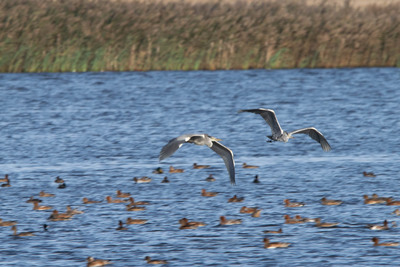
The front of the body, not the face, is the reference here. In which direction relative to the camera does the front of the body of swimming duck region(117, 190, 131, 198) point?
to the viewer's left

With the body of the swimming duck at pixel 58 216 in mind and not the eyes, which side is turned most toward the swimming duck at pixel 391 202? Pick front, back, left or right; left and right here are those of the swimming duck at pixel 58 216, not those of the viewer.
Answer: back

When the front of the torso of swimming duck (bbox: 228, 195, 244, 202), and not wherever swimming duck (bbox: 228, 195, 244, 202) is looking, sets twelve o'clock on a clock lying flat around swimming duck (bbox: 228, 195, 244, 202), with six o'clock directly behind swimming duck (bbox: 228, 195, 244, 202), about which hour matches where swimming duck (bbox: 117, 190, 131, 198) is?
swimming duck (bbox: 117, 190, 131, 198) is roughly at 12 o'clock from swimming duck (bbox: 228, 195, 244, 202).

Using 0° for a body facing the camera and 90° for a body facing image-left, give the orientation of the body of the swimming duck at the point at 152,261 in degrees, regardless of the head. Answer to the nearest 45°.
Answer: approximately 90°

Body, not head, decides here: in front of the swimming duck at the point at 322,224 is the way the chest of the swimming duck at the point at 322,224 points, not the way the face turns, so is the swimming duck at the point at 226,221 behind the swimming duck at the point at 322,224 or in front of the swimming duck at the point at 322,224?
in front

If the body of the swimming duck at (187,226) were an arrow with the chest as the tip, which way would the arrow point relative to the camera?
to the viewer's left

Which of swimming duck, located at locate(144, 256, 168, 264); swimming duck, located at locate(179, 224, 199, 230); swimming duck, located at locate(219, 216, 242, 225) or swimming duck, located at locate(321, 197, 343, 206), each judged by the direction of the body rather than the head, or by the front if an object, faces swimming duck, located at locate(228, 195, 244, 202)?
swimming duck, located at locate(321, 197, 343, 206)

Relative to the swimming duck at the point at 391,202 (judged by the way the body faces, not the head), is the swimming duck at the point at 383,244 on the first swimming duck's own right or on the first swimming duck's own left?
on the first swimming duck's own left

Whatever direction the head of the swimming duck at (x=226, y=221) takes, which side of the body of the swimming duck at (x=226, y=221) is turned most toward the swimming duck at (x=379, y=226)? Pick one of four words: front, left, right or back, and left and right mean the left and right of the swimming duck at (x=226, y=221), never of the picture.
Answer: back

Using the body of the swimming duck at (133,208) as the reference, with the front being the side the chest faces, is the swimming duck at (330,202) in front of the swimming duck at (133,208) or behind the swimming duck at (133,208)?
behind

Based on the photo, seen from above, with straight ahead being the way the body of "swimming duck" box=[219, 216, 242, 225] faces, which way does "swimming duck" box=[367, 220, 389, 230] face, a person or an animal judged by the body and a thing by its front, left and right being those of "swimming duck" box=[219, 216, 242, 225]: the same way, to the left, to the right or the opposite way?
the opposite way
